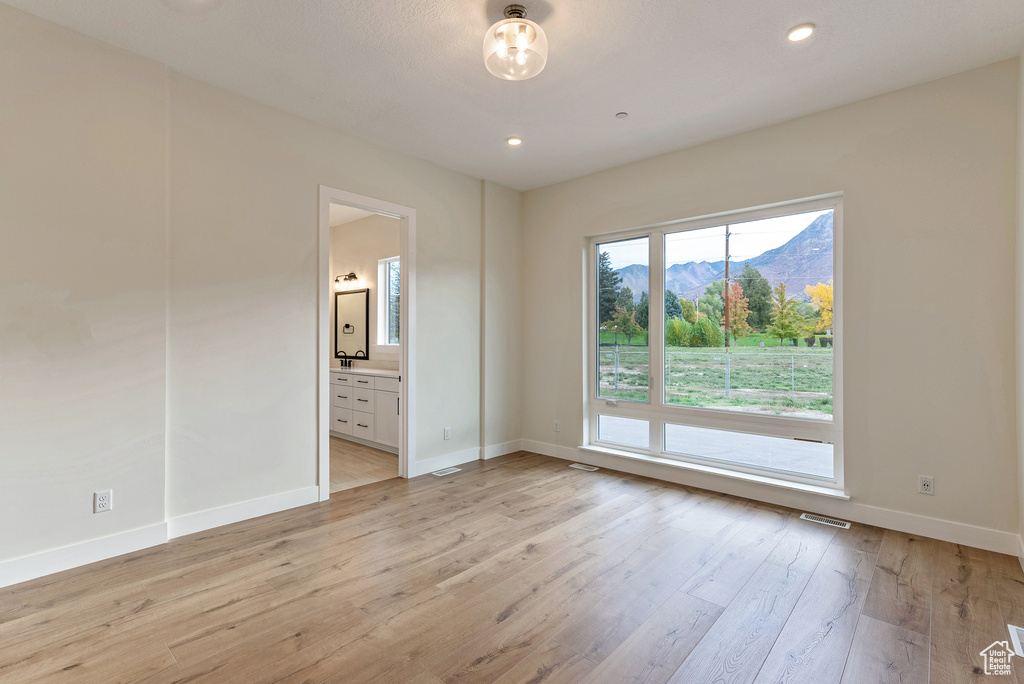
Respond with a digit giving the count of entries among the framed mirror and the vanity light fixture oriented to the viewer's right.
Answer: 0

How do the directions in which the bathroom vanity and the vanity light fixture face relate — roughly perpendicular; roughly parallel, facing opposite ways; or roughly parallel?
roughly parallel

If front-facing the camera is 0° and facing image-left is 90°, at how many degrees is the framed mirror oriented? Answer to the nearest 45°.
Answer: approximately 45°

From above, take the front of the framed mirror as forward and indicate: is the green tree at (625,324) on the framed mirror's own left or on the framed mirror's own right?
on the framed mirror's own left

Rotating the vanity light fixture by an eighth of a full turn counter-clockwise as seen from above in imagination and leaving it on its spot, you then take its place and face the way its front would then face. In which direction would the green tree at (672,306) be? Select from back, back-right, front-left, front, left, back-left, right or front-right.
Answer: back-left

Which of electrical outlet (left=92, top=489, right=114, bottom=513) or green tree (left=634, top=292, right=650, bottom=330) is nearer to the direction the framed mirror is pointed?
the electrical outlet

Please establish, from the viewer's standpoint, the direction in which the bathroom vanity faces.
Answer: facing the viewer and to the left of the viewer

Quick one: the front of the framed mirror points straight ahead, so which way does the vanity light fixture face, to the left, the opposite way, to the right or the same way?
the same way

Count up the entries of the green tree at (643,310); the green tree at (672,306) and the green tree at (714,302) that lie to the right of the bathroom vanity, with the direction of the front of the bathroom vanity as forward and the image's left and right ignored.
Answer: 0

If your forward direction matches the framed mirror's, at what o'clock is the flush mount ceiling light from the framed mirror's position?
The flush mount ceiling light is roughly at 10 o'clock from the framed mirror.

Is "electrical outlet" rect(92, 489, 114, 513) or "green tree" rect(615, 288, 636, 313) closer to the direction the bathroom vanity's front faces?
the electrical outlet

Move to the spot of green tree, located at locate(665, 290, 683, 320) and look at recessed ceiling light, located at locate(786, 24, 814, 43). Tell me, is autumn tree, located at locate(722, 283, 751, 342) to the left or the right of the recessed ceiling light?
left

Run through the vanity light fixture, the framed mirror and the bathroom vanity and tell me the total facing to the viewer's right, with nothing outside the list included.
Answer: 0

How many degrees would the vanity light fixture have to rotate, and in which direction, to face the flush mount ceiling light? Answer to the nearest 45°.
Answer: approximately 45° to its left

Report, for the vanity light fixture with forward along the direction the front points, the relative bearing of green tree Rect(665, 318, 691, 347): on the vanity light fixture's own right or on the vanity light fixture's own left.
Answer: on the vanity light fixture's own left

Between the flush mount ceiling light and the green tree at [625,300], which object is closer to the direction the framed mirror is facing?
the flush mount ceiling light
